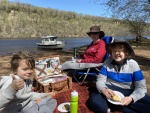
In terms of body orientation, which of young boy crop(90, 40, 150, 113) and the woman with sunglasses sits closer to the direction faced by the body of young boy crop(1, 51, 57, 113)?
the young boy crop(90, 40, 150, 113)

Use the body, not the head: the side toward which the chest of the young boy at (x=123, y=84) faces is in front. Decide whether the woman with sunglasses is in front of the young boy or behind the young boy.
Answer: behind

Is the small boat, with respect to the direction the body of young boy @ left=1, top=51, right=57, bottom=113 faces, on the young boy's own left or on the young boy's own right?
on the young boy's own left

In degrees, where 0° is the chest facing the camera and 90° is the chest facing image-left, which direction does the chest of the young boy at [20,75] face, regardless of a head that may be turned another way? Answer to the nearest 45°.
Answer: approximately 315°

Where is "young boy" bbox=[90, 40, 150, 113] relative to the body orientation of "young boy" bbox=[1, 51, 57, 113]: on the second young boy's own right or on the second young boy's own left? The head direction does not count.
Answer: on the second young boy's own left
